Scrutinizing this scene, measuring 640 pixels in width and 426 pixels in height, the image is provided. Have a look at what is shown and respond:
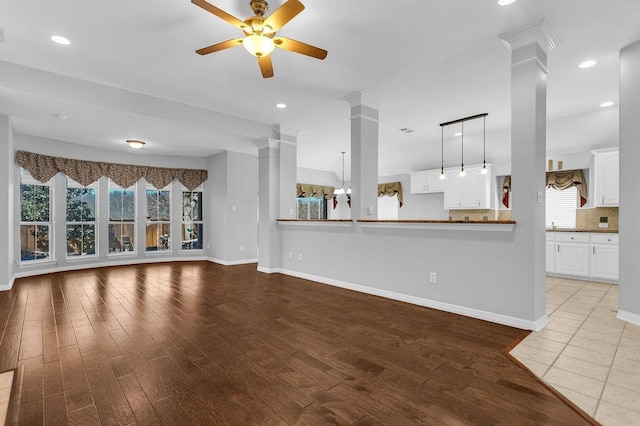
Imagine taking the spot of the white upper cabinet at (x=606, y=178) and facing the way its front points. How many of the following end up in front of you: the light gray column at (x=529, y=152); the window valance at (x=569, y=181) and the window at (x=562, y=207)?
1

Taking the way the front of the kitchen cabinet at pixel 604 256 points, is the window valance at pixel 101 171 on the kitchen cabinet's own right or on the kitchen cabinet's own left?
on the kitchen cabinet's own right

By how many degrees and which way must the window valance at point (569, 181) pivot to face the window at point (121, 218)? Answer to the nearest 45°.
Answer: approximately 45° to its right

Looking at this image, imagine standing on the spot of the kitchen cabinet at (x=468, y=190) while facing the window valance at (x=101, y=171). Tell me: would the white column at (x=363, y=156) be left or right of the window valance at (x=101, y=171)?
left

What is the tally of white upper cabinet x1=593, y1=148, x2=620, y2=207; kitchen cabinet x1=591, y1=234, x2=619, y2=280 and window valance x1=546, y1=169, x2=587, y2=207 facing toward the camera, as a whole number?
3

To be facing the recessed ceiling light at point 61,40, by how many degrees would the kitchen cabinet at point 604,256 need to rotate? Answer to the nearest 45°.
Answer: approximately 45° to its right

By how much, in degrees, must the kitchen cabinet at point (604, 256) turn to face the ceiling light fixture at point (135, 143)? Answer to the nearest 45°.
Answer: approximately 45° to its right

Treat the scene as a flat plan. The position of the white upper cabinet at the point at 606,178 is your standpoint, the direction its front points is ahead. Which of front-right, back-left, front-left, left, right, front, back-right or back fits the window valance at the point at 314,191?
right

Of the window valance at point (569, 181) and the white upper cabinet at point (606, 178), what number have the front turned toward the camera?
2

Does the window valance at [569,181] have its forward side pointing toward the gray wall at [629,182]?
yes

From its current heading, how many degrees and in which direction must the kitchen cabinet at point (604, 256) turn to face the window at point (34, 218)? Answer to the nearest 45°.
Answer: approximately 45° to its right
